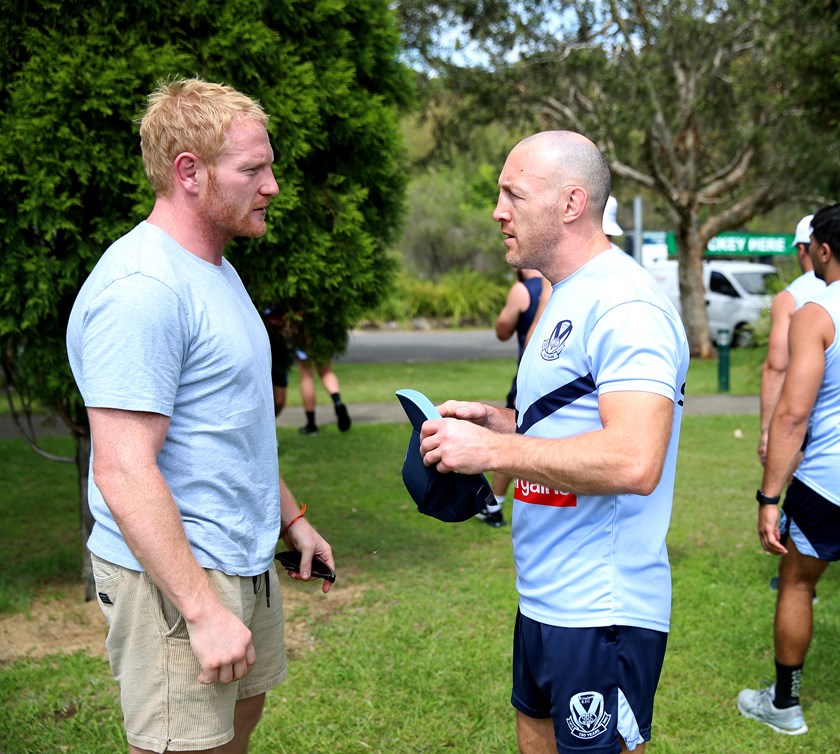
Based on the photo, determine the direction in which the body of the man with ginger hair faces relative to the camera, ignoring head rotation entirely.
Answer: to the viewer's right

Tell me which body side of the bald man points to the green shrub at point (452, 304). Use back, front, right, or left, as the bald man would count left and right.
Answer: right

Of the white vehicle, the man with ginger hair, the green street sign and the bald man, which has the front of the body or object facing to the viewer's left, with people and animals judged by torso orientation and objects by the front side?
the bald man

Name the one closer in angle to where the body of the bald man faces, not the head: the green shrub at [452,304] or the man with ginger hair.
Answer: the man with ginger hair

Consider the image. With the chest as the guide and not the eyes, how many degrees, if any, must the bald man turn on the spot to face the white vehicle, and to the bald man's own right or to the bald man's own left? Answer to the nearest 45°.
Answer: approximately 90° to the bald man's own right

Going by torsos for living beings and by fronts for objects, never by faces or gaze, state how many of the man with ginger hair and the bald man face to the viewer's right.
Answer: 1

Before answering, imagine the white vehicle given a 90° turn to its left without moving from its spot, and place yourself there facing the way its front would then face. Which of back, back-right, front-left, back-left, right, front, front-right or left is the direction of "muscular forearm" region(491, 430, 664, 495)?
back-right

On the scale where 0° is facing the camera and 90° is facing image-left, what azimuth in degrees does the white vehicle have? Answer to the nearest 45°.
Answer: approximately 315°

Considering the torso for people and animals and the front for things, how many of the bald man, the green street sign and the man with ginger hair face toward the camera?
1

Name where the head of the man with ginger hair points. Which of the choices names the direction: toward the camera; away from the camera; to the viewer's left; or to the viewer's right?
to the viewer's right

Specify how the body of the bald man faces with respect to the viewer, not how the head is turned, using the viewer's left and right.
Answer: facing to the left of the viewer

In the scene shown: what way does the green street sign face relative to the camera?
toward the camera

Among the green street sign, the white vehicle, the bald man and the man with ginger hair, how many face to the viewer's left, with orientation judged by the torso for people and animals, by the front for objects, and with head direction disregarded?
1

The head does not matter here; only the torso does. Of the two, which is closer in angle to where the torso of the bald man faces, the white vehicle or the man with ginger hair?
the man with ginger hair

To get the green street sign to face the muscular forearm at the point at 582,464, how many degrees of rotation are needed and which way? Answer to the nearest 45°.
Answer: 0° — it already faces them

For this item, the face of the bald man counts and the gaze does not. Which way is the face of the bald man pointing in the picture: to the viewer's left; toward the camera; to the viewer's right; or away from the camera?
to the viewer's left

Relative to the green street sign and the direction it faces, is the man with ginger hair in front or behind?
in front
